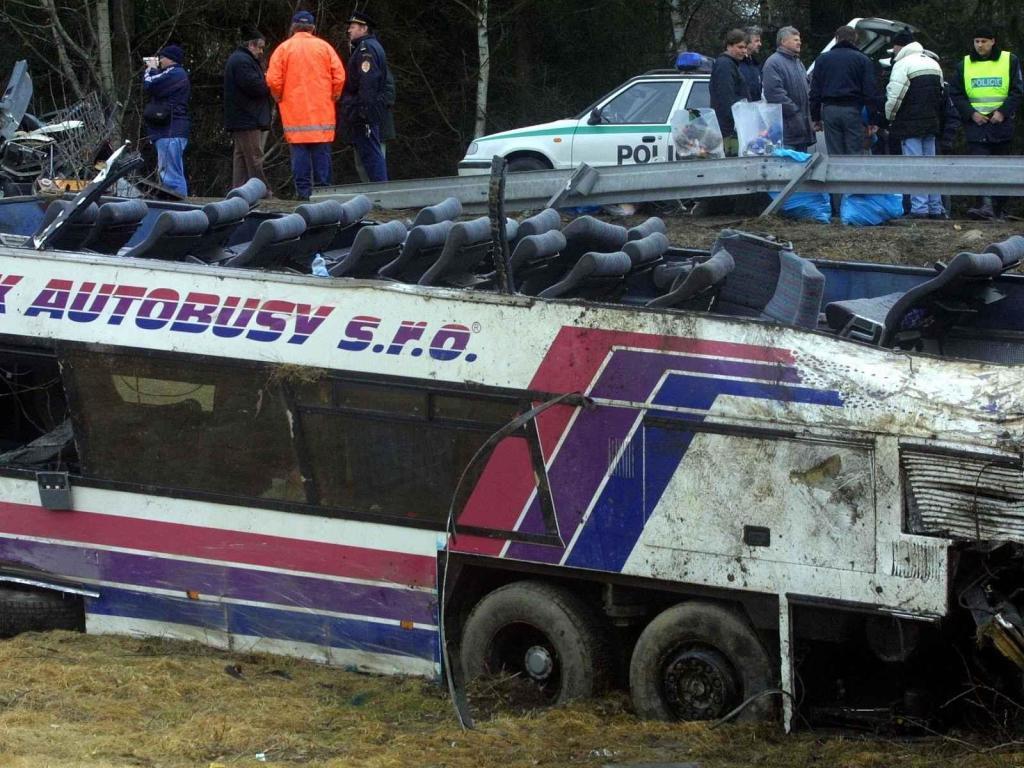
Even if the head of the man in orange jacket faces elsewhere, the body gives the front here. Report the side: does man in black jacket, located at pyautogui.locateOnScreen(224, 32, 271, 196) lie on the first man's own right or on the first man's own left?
on the first man's own left

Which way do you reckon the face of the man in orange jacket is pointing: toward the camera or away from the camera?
away from the camera

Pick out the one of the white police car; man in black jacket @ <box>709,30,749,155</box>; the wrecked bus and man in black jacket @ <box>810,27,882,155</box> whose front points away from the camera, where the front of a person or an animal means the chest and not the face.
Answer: man in black jacket @ <box>810,27,882,155</box>

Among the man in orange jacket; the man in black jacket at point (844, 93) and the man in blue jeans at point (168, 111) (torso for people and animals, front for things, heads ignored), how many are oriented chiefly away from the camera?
2

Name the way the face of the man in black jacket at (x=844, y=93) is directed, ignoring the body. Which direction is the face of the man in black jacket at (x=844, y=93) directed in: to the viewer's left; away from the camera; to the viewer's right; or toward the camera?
away from the camera

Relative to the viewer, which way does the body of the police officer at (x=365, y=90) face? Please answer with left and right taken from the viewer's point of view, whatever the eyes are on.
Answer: facing to the left of the viewer

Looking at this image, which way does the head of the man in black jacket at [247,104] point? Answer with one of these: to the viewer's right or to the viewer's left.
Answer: to the viewer's right

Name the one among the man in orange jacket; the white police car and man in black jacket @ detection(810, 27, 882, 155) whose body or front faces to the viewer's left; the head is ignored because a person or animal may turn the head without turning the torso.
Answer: the white police car

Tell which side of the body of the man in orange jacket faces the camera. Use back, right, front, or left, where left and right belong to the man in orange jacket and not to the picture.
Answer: back

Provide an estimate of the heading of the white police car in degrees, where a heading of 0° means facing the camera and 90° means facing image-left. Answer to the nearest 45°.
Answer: approximately 90°

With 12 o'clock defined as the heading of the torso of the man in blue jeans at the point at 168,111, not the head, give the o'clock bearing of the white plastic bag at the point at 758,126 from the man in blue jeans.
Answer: The white plastic bag is roughly at 7 o'clock from the man in blue jeans.

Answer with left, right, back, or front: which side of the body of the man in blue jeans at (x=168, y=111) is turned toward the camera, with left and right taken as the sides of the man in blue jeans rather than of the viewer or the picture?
left

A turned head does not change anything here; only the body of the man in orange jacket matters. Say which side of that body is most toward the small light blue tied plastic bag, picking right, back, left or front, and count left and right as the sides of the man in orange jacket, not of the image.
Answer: back
